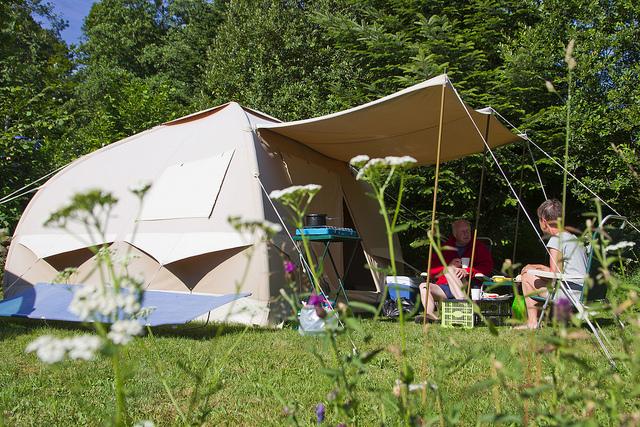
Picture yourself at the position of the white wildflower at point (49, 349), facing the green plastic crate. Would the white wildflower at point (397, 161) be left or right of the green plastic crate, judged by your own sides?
right

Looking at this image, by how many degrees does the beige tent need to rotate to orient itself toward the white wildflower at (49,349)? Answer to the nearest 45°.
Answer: approximately 45° to its right

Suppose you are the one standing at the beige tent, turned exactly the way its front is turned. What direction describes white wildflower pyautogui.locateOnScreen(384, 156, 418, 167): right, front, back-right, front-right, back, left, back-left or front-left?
front-right

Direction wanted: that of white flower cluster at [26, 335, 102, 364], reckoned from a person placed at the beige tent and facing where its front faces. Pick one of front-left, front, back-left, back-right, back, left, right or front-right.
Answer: front-right

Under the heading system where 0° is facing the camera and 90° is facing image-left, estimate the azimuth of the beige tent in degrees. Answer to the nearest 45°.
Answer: approximately 315°

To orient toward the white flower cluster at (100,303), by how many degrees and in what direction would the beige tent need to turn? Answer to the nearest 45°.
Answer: approximately 45° to its right

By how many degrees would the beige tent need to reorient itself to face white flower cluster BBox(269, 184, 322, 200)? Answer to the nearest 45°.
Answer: approximately 45° to its right
